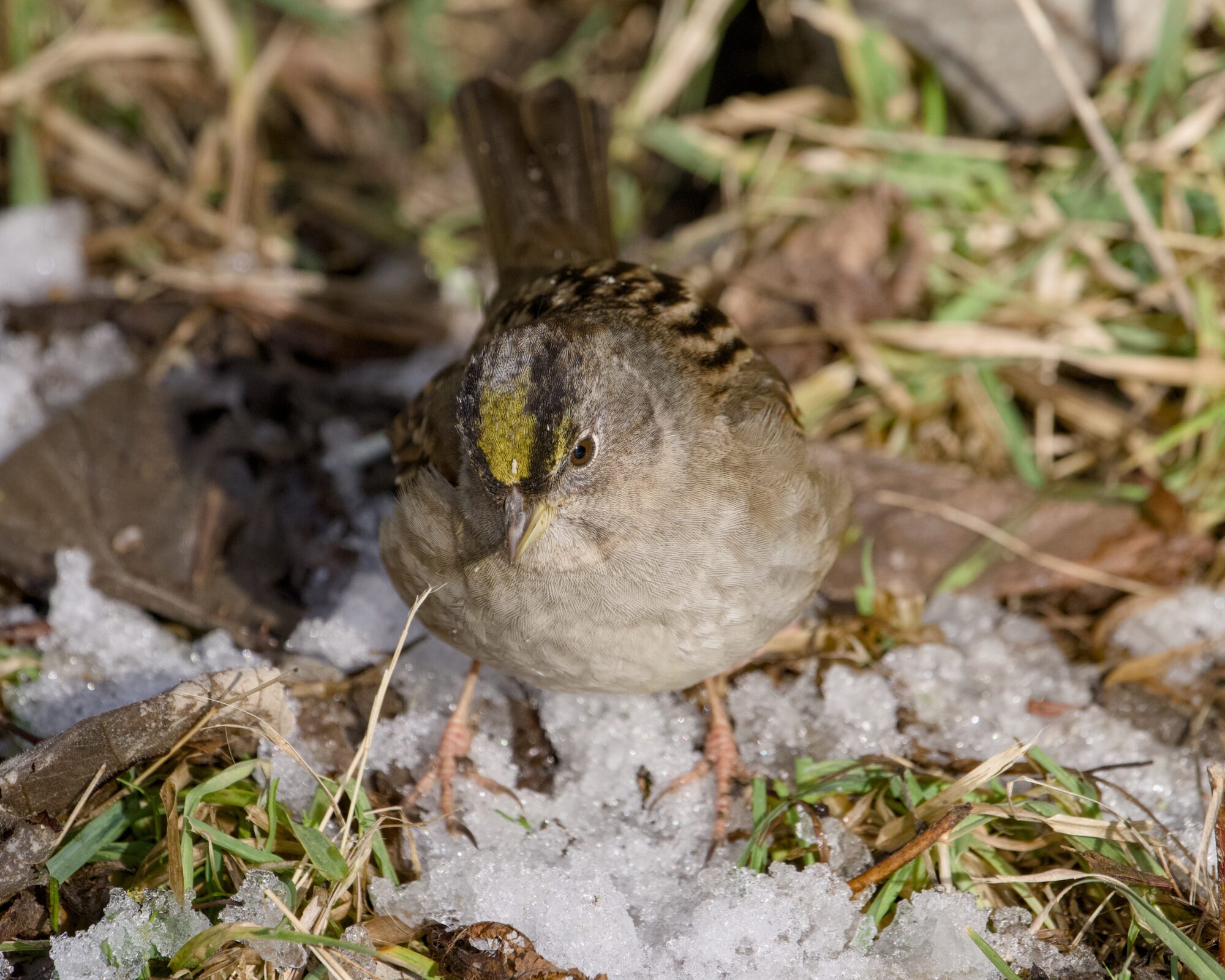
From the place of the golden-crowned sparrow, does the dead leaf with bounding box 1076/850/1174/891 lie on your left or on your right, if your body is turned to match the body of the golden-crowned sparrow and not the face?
on your left

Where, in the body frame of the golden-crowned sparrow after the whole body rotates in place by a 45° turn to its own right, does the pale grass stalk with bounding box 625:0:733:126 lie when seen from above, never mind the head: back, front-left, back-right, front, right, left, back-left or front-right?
back-right

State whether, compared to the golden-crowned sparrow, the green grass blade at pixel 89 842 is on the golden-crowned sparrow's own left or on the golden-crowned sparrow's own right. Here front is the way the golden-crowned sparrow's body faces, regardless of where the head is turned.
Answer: on the golden-crowned sparrow's own right

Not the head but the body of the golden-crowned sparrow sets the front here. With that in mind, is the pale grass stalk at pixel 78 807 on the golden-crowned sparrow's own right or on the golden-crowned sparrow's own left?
on the golden-crowned sparrow's own right

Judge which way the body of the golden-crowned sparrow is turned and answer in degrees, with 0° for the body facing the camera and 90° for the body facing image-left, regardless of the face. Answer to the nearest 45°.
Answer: approximately 0°

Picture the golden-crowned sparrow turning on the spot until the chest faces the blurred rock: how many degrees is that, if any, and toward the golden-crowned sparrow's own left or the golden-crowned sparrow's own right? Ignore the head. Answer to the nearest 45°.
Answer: approximately 135° to the golden-crowned sparrow's own left

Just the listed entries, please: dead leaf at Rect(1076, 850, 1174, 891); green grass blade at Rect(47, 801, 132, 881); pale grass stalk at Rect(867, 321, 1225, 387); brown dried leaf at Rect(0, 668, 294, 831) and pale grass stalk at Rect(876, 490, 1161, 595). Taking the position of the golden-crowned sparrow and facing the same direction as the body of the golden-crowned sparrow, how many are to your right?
2

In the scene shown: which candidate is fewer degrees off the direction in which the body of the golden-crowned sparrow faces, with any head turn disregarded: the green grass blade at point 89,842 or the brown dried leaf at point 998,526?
the green grass blade

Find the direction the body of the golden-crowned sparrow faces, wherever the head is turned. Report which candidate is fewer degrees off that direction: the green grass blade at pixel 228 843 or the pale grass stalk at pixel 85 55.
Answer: the green grass blade

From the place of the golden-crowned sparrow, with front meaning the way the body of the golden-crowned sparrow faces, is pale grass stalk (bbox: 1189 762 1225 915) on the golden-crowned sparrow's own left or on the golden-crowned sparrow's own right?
on the golden-crowned sparrow's own left
